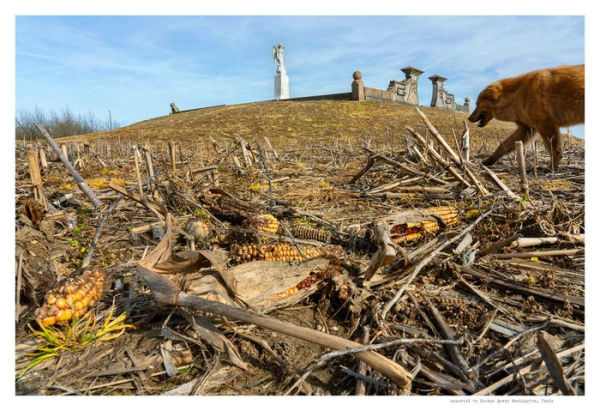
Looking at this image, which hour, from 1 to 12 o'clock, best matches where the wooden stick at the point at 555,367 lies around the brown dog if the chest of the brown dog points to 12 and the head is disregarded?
The wooden stick is roughly at 9 o'clock from the brown dog.

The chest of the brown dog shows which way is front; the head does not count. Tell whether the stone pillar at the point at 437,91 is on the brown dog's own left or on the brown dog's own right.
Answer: on the brown dog's own right

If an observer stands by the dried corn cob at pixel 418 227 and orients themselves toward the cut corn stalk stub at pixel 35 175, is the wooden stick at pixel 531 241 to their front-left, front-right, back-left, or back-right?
back-left

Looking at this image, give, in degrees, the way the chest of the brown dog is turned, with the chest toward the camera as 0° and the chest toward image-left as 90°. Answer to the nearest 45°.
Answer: approximately 90°

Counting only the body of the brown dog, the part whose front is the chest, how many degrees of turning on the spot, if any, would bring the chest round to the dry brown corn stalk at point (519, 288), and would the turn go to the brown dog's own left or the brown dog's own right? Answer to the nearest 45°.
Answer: approximately 90° to the brown dog's own left

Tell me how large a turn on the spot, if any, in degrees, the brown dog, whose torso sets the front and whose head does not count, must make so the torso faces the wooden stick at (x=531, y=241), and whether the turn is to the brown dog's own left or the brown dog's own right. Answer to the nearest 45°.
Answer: approximately 90° to the brown dog's own left

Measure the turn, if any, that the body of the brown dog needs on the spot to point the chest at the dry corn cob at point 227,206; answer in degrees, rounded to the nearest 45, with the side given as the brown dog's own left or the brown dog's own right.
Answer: approximately 45° to the brown dog's own left

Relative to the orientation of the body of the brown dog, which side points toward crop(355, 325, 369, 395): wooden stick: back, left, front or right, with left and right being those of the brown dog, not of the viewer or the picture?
left

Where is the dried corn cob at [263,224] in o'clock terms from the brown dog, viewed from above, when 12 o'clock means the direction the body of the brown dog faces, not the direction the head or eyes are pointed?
The dried corn cob is roughly at 10 o'clock from the brown dog.

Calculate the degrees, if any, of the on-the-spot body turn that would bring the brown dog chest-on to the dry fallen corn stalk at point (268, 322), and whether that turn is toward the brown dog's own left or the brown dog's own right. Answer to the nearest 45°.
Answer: approximately 90° to the brown dog's own left

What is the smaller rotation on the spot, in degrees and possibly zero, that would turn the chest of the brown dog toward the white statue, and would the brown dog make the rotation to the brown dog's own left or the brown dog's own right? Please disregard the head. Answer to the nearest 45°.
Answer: approximately 45° to the brown dog's own right
